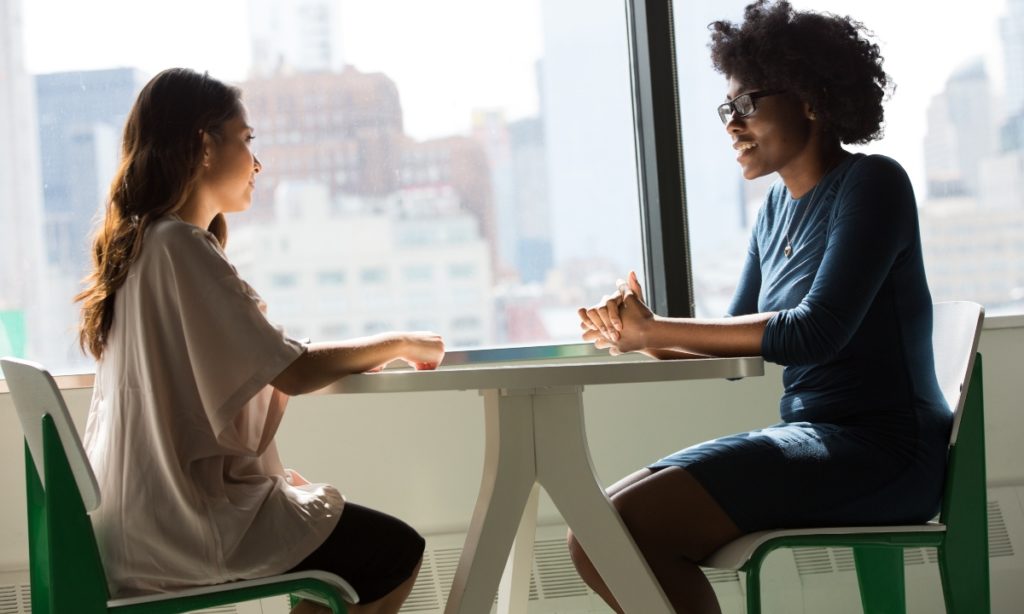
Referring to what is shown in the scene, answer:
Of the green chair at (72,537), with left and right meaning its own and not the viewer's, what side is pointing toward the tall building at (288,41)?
left

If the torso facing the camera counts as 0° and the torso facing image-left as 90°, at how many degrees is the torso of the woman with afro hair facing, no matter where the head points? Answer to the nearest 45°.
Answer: approximately 90°

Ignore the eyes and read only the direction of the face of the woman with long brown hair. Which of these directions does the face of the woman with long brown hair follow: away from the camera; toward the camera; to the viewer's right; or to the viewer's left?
to the viewer's right

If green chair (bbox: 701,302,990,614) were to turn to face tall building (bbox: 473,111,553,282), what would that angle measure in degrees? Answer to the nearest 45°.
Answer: approximately 45° to its right

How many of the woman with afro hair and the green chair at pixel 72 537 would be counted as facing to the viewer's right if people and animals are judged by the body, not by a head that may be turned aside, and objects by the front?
1

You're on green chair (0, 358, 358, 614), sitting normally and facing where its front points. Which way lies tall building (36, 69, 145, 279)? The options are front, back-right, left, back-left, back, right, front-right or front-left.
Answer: left

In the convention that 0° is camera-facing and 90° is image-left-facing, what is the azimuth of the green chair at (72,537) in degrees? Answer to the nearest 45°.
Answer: approximately 270°

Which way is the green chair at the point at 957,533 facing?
to the viewer's left

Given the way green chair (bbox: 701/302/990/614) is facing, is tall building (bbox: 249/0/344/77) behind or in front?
in front

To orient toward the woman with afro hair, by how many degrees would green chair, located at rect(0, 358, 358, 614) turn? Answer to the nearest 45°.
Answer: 0° — it already faces them

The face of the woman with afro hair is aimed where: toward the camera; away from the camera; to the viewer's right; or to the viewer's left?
to the viewer's left

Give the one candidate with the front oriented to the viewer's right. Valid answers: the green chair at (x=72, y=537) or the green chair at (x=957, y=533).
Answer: the green chair at (x=72, y=537)
